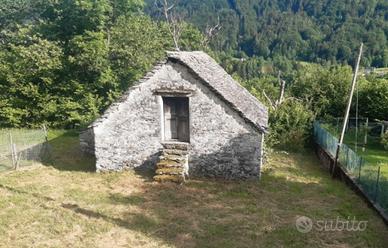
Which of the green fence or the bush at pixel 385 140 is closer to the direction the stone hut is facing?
the green fence

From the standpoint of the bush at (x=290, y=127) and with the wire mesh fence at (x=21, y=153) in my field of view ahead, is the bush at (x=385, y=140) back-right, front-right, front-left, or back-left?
back-left

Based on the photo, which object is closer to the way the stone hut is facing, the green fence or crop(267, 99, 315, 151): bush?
the green fence

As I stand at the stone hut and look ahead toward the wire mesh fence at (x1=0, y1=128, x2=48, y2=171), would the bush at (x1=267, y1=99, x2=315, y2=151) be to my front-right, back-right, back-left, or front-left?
back-right

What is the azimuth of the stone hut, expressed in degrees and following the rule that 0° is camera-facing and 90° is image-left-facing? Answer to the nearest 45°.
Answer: approximately 0°

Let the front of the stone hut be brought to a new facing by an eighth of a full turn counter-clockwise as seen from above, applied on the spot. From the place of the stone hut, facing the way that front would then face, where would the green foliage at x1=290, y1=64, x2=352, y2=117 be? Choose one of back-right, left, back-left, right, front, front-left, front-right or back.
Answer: left

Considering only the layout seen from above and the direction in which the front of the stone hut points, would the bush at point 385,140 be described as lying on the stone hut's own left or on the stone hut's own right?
on the stone hut's own left

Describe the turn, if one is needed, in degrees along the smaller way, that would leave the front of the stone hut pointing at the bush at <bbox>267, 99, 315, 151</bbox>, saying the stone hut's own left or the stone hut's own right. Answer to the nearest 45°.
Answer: approximately 135° to the stone hut's own left

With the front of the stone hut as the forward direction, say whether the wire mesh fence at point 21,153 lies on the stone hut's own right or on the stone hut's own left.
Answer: on the stone hut's own right

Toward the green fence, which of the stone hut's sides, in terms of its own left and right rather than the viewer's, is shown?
left
